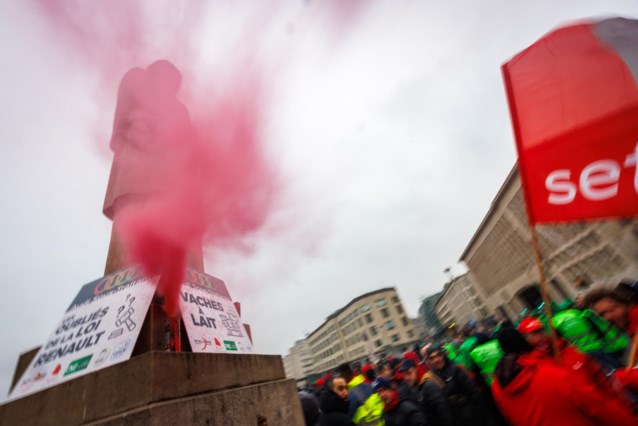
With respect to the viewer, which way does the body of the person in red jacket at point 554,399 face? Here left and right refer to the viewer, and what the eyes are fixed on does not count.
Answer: facing away from the viewer and to the left of the viewer

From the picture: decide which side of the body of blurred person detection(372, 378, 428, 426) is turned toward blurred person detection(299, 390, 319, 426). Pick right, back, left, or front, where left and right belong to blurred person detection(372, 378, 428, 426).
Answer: right

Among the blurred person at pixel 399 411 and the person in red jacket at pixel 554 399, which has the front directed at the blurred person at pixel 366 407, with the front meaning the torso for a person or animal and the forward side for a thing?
the person in red jacket

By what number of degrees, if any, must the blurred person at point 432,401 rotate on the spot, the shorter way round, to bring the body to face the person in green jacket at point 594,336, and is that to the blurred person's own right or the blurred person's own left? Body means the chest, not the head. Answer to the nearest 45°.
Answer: approximately 135° to the blurred person's own left

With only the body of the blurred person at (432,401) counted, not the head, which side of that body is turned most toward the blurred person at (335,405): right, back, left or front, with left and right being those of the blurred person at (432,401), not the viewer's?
right

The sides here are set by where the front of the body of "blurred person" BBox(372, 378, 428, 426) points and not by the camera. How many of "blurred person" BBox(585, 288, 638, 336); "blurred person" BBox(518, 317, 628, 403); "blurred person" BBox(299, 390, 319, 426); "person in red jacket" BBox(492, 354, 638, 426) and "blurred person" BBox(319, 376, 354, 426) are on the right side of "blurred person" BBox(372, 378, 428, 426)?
2

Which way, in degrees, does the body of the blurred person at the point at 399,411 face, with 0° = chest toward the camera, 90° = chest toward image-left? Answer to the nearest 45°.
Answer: approximately 45°
